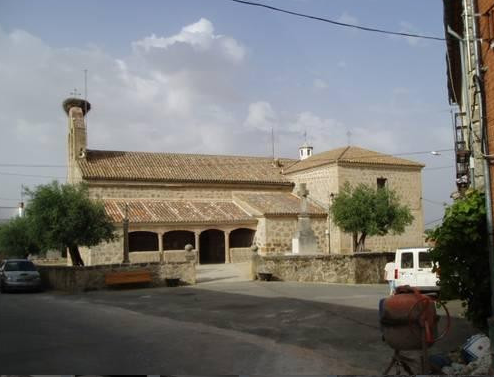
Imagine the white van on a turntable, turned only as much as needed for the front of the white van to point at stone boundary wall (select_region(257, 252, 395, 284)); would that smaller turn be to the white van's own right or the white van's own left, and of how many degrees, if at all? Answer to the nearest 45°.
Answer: approximately 45° to the white van's own left

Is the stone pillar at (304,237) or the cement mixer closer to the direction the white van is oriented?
the stone pillar

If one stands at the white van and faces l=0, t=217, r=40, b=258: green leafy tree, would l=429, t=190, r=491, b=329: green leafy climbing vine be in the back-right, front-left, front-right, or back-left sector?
back-left

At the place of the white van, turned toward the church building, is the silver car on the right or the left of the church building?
left

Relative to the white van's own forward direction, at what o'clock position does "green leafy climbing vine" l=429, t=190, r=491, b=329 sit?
The green leafy climbing vine is roughly at 6 o'clock from the white van.
